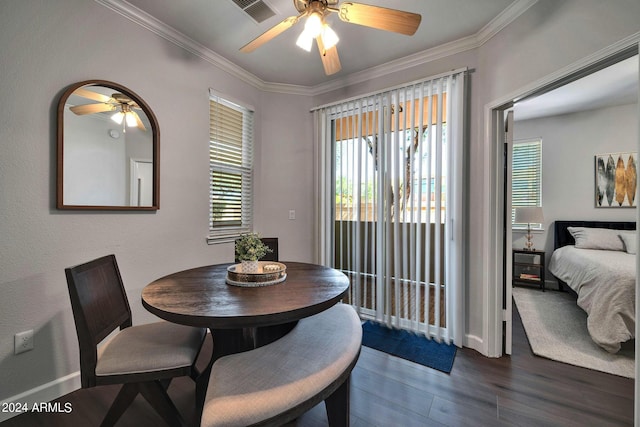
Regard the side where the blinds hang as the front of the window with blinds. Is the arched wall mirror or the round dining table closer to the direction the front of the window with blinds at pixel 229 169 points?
the round dining table

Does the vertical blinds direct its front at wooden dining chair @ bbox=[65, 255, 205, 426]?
yes

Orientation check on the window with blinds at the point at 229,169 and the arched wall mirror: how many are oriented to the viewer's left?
0

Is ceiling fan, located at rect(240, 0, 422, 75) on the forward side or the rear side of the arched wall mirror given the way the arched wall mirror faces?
on the forward side

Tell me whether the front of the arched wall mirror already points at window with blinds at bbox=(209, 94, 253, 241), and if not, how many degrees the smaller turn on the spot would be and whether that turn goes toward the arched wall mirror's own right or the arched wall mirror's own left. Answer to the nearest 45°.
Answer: approximately 45° to the arched wall mirror's own left

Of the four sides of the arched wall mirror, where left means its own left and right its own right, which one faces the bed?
front

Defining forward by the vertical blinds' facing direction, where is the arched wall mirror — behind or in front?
in front

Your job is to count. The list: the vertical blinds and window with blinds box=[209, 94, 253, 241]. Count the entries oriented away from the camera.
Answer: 0

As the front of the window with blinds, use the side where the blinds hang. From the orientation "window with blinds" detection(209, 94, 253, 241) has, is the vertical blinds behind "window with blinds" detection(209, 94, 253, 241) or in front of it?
in front

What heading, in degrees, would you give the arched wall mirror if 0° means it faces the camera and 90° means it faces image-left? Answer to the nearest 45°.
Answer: approximately 315°

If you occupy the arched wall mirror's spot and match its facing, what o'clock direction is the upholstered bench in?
The upholstered bench is roughly at 1 o'clock from the arched wall mirror.

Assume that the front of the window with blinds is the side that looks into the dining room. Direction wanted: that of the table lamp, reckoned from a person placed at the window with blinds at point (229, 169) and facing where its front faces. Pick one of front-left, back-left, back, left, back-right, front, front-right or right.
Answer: front-left
